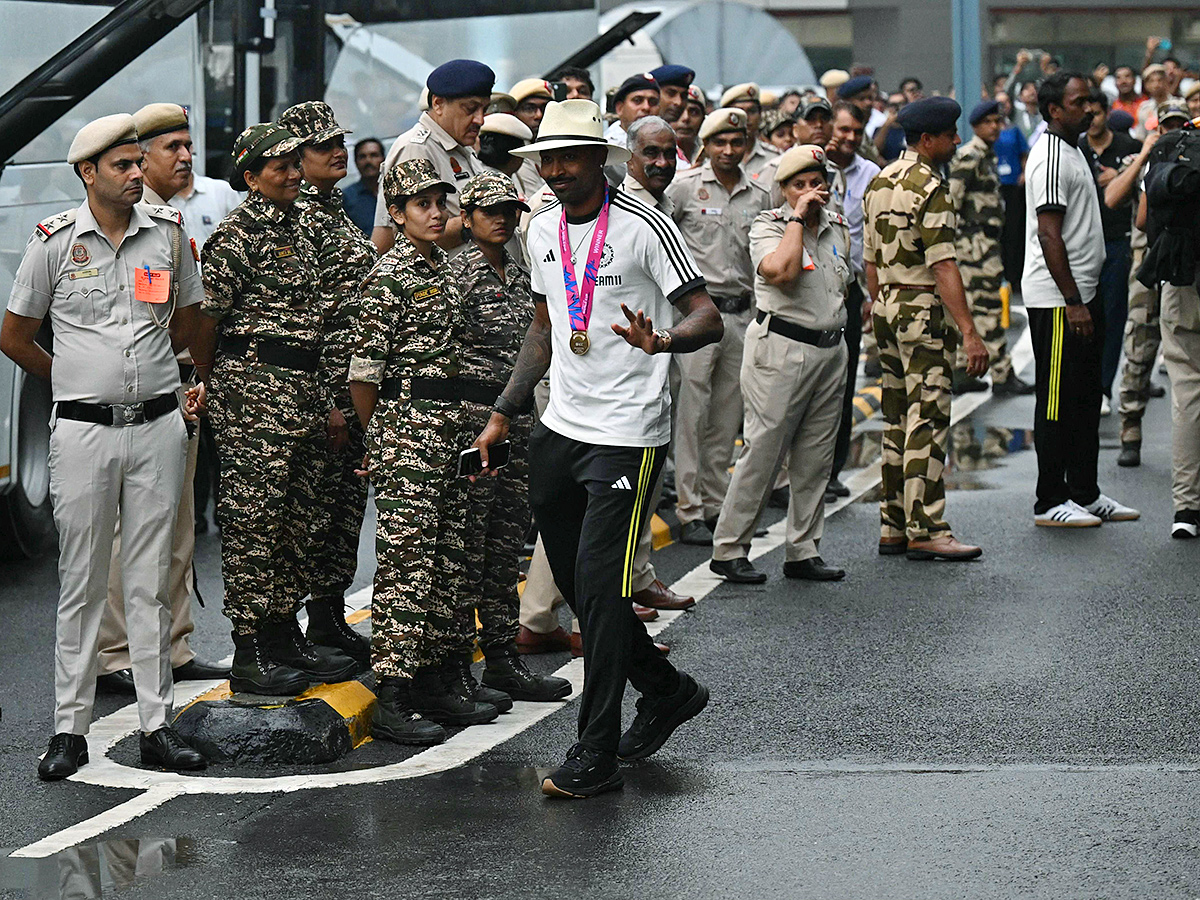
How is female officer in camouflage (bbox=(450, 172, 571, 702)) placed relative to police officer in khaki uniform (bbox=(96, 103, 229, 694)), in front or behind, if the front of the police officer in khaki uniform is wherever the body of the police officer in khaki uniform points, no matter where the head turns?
in front

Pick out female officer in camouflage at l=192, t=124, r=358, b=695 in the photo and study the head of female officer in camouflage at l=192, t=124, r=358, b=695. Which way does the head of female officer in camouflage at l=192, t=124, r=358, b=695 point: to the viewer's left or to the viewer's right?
to the viewer's right

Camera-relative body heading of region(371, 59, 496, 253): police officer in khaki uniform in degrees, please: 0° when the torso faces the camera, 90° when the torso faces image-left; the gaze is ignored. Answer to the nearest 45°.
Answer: approximately 315°

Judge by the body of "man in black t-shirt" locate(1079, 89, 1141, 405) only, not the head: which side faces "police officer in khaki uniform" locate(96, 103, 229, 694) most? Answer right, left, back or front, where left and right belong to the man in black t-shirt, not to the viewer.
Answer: front

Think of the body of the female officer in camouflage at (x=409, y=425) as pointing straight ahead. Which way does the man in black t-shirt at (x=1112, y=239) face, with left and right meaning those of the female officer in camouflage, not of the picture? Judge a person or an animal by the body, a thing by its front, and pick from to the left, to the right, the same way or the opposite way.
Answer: to the right

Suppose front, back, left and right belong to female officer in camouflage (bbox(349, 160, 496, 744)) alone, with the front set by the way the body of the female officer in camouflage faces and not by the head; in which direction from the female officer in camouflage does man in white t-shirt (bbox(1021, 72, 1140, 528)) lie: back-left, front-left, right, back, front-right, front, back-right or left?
left

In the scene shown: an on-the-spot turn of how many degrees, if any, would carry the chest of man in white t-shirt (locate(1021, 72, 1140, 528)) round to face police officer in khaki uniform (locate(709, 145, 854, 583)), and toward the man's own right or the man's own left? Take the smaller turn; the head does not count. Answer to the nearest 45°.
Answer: approximately 135° to the man's own right

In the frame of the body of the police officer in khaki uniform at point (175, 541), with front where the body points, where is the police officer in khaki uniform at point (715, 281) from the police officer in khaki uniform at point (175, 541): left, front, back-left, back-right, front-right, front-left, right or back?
left

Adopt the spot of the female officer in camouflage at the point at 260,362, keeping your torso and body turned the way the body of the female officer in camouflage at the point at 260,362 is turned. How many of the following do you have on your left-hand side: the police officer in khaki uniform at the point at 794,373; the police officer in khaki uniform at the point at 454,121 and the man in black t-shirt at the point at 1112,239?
3

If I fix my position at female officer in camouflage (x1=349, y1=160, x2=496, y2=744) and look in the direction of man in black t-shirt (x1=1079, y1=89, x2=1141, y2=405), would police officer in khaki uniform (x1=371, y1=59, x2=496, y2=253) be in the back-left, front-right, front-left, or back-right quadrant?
front-left

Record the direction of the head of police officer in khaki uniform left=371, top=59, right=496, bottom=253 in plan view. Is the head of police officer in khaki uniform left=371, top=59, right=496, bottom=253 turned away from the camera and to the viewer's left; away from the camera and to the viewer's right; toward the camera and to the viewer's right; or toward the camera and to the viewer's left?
toward the camera and to the viewer's right

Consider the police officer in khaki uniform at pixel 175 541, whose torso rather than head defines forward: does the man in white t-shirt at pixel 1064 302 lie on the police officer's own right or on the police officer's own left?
on the police officer's own left

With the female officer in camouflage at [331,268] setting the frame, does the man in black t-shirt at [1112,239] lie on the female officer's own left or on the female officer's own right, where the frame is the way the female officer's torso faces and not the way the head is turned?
on the female officer's own left

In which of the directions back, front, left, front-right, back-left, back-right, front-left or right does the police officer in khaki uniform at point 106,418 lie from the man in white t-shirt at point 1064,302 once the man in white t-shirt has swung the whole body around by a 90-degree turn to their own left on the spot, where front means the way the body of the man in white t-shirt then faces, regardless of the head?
back-left

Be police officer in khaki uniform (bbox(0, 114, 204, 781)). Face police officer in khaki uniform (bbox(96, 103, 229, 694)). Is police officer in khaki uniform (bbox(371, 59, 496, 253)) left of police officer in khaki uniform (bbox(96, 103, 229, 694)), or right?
right

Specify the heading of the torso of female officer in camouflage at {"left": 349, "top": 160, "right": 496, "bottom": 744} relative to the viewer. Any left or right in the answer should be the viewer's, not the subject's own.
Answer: facing the viewer and to the right of the viewer
